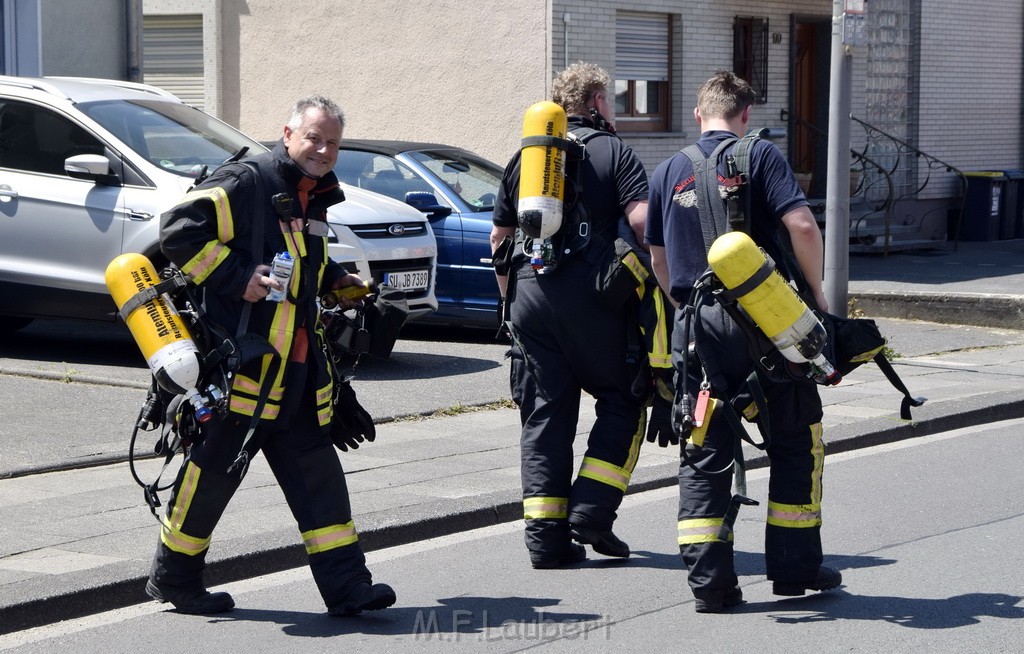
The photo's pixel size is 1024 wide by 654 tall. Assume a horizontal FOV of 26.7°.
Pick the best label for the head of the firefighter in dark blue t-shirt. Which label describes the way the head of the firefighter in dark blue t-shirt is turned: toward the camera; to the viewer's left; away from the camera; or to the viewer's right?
away from the camera

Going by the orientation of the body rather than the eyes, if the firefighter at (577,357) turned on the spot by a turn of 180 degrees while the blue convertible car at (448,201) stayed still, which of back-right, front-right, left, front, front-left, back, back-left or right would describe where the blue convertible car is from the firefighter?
back-right

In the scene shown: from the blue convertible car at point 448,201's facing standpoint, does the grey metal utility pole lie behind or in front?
in front

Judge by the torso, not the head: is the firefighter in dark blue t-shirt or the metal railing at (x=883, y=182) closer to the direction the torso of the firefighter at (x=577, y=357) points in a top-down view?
the metal railing

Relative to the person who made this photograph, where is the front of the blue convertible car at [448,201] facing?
facing the viewer and to the right of the viewer

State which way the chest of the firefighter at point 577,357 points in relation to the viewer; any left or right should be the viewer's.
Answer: facing away from the viewer and to the right of the viewer

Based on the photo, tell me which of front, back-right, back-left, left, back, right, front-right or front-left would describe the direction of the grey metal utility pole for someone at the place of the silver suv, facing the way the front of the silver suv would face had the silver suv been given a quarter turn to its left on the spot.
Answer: front-right

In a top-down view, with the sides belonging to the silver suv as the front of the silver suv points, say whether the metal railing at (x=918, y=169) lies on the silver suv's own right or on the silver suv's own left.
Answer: on the silver suv's own left

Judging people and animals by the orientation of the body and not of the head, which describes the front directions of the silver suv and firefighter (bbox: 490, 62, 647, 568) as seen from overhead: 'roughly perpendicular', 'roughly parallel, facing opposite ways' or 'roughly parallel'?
roughly perpendicular

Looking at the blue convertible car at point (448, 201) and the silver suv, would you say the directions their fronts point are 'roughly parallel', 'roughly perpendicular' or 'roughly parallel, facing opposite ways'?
roughly parallel

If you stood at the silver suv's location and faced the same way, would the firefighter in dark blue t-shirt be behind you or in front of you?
in front

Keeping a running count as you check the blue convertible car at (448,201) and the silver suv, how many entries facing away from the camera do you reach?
0
